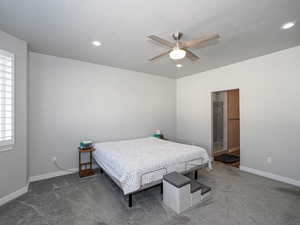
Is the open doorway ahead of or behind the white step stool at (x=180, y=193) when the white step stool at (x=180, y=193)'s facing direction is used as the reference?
ahead

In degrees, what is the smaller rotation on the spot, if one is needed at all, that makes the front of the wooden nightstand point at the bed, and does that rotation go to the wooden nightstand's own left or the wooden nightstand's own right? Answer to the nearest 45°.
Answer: approximately 45° to the wooden nightstand's own left

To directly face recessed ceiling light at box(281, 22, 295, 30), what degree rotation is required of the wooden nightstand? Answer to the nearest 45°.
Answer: approximately 45° to its left

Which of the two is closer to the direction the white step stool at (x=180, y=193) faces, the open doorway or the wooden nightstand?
the open doorway

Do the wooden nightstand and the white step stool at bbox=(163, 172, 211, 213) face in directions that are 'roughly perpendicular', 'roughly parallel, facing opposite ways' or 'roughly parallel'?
roughly perpendicular

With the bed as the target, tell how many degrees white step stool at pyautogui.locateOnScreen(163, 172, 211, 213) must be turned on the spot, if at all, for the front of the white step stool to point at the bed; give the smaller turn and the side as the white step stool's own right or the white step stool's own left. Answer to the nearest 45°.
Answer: approximately 135° to the white step stool's own left

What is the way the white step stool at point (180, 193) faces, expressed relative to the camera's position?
facing away from the viewer and to the right of the viewer

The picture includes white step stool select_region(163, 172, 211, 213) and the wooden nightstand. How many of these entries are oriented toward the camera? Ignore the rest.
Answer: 1
